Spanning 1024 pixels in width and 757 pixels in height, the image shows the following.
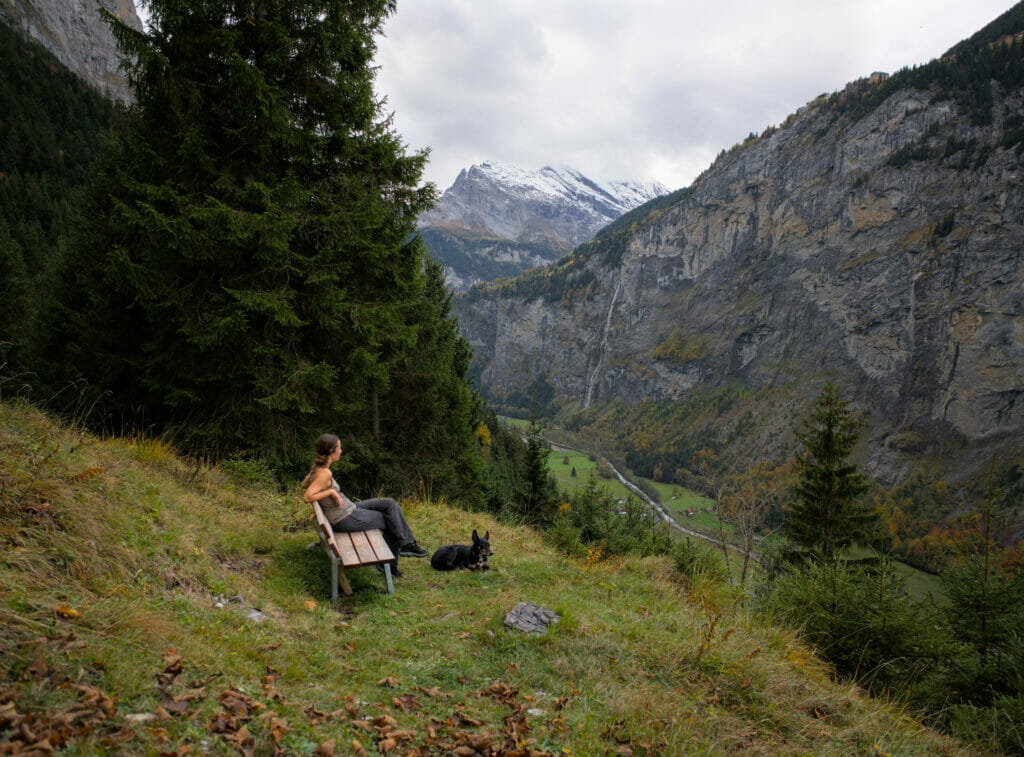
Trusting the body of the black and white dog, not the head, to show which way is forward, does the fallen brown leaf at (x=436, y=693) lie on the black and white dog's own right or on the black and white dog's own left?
on the black and white dog's own right

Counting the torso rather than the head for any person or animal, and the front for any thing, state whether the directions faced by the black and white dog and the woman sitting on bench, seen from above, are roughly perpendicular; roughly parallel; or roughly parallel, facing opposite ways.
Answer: roughly parallel

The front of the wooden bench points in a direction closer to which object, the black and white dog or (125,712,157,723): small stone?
the black and white dog

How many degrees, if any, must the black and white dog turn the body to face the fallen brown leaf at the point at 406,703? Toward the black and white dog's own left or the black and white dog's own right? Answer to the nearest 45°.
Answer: approximately 90° to the black and white dog's own right

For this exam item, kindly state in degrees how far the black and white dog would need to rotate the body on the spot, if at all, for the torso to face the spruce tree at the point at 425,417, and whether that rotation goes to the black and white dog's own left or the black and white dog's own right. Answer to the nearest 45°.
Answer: approximately 90° to the black and white dog's own left

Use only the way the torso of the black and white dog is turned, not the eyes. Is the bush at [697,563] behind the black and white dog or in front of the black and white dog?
in front

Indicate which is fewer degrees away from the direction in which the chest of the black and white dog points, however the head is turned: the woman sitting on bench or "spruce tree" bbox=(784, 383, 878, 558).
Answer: the spruce tree

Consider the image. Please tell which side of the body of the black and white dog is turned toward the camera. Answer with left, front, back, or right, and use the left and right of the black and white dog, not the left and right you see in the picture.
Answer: right

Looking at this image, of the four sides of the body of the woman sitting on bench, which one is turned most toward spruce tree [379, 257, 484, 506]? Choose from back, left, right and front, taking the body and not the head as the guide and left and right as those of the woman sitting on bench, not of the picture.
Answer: left

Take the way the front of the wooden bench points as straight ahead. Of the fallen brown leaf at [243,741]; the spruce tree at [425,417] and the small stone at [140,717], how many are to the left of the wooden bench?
1

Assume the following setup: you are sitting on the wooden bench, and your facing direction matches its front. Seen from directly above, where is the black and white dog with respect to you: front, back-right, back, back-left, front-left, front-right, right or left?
front-left

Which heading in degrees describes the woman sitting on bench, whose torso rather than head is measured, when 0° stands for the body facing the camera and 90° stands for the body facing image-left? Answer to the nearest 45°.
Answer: approximately 270°

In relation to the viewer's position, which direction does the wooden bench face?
facing to the right of the viewer

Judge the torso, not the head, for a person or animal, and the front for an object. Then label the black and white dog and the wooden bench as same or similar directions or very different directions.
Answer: same or similar directions
